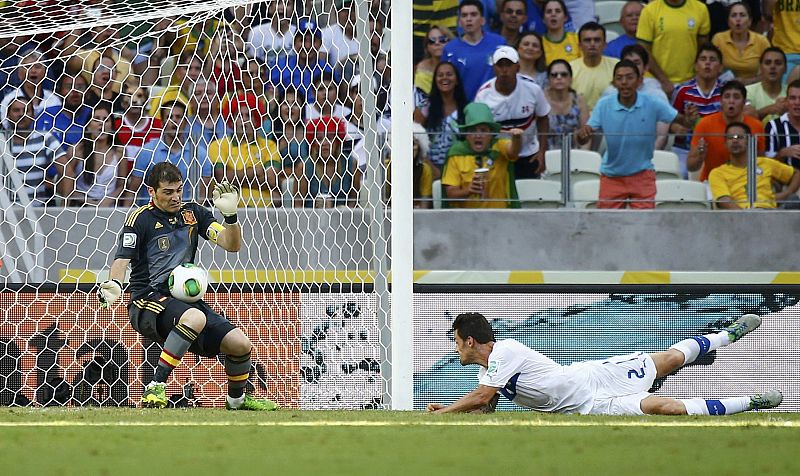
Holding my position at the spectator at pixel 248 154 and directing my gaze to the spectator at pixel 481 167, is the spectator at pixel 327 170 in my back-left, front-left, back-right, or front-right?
front-right

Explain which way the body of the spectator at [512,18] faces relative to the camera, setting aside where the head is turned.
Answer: toward the camera

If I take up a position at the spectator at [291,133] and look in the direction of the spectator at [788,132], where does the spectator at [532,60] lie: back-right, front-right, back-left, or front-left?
front-left

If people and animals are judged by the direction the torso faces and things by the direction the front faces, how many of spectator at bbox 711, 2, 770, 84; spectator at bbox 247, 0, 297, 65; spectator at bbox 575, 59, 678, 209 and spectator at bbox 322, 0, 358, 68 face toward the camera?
4

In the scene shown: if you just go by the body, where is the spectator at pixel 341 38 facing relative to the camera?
toward the camera

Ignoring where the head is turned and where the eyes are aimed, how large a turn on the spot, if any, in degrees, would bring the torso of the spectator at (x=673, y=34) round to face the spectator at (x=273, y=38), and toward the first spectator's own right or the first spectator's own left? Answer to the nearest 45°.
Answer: approximately 45° to the first spectator's own right

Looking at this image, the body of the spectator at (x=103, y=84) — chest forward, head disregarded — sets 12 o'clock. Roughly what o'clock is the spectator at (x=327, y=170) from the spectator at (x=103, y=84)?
the spectator at (x=327, y=170) is roughly at 10 o'clock from the spectator at (x=103, y=84).

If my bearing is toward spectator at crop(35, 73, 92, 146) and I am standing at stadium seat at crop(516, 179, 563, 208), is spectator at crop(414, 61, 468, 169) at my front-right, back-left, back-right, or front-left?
front-right

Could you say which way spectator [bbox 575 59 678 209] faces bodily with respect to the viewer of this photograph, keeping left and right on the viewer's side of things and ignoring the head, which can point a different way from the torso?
facing the viewer

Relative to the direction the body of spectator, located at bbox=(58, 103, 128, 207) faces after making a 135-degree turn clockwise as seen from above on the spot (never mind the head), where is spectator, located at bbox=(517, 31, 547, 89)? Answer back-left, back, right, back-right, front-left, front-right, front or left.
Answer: back-right

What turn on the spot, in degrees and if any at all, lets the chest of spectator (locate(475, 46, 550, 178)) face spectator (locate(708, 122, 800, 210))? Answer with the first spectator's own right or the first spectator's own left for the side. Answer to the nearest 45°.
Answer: approximately 90° to the first spectator's own left

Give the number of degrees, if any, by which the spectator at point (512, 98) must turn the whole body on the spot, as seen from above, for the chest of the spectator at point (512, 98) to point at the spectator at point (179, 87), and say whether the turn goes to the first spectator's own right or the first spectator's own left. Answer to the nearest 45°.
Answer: approximately 45° to the first spectator's own right

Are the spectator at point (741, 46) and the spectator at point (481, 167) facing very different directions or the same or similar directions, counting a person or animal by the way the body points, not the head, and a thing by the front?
same or similar directions
